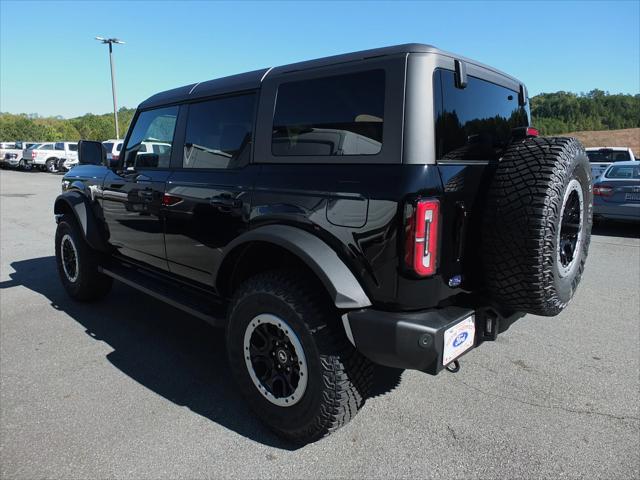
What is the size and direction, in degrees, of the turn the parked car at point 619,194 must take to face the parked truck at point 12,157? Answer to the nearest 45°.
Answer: approximately 90° to its left

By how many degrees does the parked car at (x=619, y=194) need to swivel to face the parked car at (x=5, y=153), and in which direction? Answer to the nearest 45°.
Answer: approximately 90° to its left

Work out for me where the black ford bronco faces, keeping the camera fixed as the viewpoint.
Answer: facing away from the viewer and to the left of the viewer

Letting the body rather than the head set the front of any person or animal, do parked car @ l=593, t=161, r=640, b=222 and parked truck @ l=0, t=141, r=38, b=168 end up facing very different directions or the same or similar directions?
very different directions

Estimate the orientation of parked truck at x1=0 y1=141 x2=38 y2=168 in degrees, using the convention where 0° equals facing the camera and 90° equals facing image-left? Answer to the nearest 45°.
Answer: approximately 45°

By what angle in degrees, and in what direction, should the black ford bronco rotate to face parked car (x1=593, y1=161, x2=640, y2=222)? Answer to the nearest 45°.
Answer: approximately 90° to its right

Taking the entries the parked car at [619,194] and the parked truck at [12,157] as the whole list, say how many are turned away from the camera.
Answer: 1

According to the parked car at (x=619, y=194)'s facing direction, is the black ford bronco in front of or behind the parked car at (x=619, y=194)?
behind

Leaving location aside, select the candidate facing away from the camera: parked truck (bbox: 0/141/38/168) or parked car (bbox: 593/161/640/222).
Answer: parked car (bbox: 593/161/640/222)

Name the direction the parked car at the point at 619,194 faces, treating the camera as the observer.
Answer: facing away from the viewer

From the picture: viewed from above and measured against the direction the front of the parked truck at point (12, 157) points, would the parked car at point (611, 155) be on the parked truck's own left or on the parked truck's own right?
on the parked truck's own left

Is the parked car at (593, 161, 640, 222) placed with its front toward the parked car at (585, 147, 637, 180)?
yes
